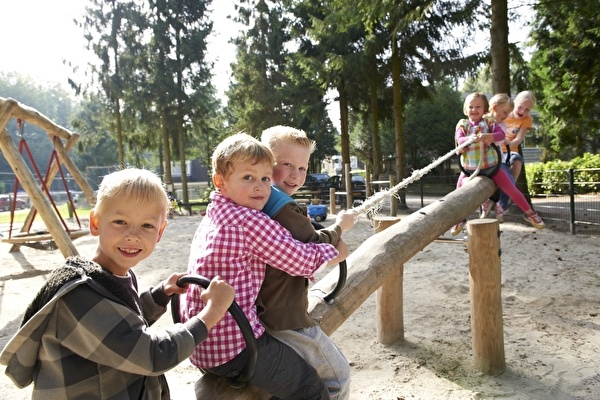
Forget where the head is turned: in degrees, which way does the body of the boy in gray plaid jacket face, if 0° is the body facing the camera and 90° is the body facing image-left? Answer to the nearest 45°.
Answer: approximately 270°

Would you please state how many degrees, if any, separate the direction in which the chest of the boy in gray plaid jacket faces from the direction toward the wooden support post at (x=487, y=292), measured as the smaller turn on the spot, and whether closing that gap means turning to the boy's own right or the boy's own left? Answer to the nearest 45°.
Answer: approximately 45° to the boy's own left

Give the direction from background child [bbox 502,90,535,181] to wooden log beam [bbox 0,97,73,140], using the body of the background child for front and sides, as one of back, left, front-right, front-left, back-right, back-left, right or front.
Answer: front-right

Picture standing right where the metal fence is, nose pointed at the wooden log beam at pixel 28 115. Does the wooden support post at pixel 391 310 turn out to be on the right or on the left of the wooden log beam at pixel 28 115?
left

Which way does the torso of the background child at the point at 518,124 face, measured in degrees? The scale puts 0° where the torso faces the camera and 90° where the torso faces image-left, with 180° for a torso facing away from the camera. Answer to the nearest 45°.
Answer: approximately 45°
